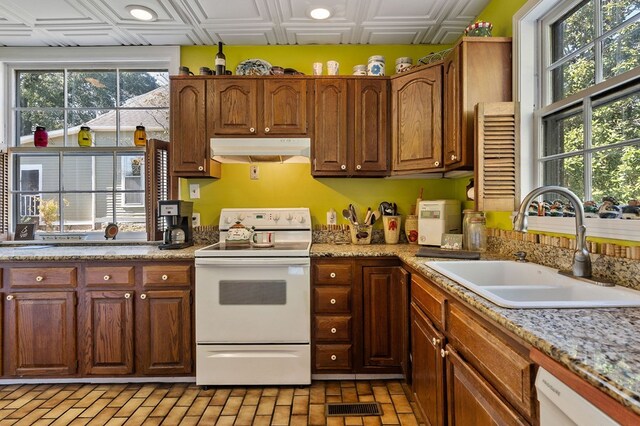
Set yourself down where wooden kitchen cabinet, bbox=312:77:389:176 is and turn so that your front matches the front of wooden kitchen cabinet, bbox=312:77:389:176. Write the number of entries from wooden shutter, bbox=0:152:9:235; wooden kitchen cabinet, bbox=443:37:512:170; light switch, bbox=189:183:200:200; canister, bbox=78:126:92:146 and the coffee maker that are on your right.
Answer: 4

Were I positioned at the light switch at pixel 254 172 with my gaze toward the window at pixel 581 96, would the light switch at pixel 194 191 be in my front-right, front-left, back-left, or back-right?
back-right

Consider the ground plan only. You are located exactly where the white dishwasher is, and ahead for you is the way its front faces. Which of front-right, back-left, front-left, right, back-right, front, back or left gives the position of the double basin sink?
back-right

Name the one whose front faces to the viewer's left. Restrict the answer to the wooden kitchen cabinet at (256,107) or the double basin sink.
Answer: the double basin sink

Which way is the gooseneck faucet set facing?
to the viewer's left

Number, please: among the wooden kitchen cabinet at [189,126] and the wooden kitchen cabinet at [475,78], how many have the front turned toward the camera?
1

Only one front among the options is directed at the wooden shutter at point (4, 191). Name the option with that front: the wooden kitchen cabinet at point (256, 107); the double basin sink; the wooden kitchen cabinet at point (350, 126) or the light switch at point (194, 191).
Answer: the double basin sink

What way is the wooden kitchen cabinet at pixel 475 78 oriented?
to the viewer's left

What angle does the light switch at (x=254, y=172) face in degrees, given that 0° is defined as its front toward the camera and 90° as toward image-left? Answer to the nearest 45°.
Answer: approximately 0°

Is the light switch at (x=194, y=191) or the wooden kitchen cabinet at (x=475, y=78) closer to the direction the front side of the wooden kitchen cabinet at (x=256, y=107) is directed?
the wooden kitchen cabinet
